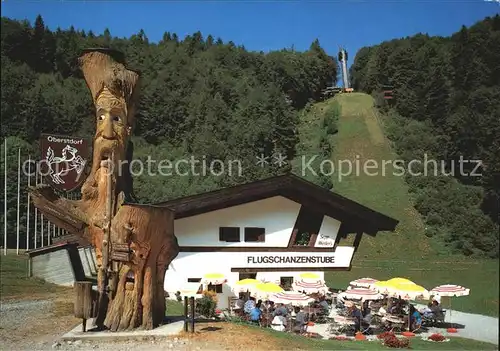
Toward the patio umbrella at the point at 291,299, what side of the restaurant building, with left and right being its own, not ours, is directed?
front

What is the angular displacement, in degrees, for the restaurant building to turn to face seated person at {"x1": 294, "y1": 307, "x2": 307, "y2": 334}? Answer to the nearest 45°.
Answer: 0° — it already faces them

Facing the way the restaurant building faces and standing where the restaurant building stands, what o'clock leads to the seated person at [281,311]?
The seated person is roughly at 12 o'clock from the restaurant building.

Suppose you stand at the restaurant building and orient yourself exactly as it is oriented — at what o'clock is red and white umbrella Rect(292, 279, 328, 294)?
The red and white umbrella is roughly at 11 o'clock from the restaurant building.

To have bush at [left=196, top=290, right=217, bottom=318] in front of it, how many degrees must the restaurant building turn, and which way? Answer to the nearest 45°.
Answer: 0° — it already faces it

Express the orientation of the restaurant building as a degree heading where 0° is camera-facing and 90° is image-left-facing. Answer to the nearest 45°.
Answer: approximately 0°

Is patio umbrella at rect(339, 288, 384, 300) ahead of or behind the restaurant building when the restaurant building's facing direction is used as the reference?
ahead

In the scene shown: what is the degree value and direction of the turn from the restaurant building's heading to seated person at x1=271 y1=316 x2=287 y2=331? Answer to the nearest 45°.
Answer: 0° — it already faces them

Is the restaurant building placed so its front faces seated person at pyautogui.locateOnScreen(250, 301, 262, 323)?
yes

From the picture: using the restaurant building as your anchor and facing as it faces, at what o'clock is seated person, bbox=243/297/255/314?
The seated person is roughly at 12 o'clock from the restaurant building.

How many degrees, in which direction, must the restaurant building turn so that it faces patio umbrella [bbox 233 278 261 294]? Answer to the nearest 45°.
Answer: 0° — it already faces it
